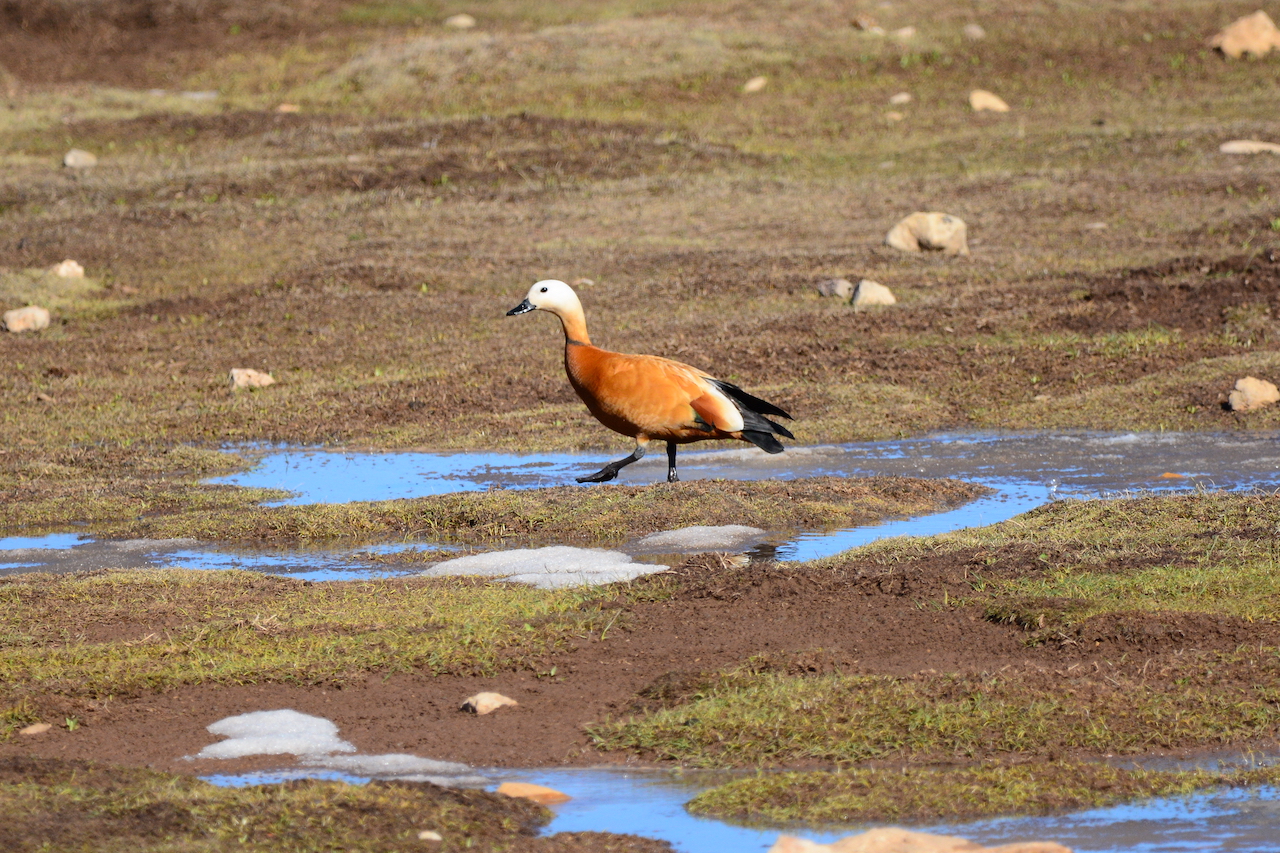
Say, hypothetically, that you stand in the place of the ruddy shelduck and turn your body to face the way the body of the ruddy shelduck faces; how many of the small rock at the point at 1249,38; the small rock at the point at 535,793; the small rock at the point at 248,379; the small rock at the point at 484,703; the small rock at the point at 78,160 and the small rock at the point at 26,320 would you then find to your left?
2

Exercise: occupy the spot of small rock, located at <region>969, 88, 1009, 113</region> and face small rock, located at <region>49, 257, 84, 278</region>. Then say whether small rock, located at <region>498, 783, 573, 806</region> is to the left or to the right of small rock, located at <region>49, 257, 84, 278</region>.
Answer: left

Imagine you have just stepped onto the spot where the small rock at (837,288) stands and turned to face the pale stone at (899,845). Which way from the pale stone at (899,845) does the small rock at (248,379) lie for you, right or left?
right

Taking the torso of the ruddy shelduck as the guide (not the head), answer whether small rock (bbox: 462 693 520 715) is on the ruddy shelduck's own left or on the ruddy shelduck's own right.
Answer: on the ruddy shelduck's own left

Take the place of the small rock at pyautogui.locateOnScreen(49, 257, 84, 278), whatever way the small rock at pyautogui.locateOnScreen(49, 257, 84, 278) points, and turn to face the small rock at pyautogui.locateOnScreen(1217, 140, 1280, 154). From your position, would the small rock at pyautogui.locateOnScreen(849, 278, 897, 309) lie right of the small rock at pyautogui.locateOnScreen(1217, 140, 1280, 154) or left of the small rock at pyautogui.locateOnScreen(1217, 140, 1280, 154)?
right

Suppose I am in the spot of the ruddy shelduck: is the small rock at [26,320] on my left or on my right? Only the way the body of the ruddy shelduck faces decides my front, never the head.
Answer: on my right

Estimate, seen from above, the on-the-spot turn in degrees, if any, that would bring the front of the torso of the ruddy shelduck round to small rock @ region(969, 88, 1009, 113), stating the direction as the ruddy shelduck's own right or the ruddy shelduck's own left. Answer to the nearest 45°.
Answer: approximately 90° to the ruddy shelduck's own right

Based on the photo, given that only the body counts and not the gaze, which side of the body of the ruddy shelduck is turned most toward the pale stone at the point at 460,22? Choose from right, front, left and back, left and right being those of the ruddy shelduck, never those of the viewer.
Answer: right

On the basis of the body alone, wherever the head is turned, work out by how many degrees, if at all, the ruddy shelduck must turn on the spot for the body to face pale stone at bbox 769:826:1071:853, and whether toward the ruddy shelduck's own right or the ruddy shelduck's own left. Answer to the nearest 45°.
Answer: approximately 90° to the ruddy shelduck's own left

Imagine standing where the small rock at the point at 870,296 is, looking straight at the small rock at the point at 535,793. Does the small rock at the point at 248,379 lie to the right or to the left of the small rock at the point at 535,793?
right

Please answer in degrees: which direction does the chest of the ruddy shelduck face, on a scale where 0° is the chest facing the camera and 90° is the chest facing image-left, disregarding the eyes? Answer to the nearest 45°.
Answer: approximately 90°
